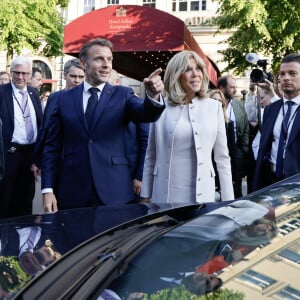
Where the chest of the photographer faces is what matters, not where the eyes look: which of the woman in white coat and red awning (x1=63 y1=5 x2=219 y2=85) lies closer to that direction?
the woman in white coat

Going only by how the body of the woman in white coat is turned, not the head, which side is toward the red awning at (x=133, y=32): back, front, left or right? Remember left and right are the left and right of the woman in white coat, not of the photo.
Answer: back

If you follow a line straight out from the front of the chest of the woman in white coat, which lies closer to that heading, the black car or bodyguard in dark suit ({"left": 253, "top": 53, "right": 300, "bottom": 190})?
the black car

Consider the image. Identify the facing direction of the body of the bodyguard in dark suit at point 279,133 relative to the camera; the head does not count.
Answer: toward the camera

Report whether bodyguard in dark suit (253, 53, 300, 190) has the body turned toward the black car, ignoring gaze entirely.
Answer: yes

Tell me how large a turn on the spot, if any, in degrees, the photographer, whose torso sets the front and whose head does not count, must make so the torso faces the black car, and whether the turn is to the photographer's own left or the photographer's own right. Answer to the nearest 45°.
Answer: approximately 45° to the photographer's own left

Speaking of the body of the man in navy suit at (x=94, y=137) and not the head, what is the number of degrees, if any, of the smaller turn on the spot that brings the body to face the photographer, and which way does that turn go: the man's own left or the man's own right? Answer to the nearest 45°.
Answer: approximately 135° to the man's own left

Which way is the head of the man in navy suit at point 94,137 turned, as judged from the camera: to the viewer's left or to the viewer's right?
to the viewer's right

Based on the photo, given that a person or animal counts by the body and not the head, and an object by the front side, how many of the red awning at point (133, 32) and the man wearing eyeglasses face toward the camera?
2
